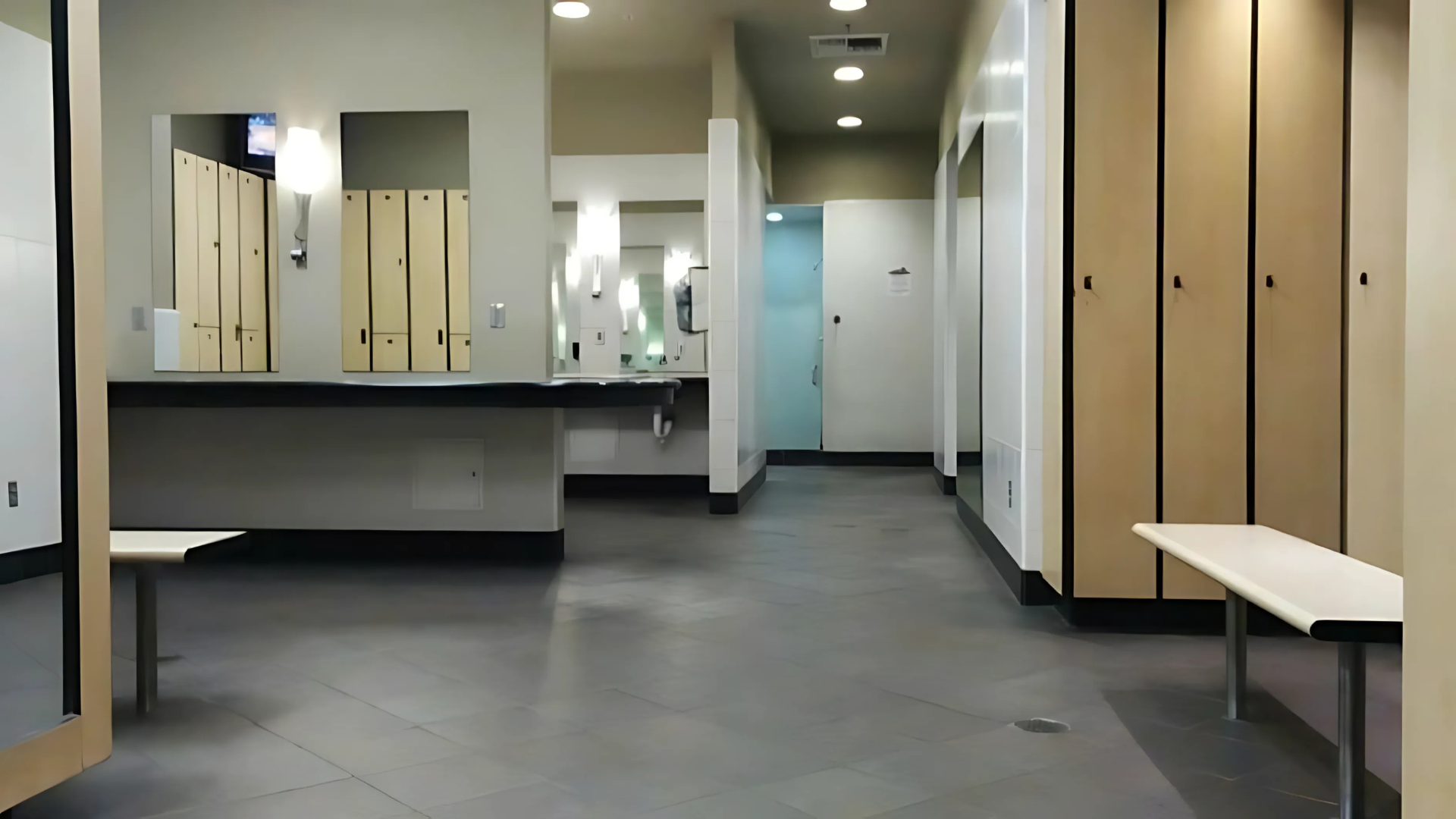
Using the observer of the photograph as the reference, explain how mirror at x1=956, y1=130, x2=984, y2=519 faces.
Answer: facing to the left of the viewer

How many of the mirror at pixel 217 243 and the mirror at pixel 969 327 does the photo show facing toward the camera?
1

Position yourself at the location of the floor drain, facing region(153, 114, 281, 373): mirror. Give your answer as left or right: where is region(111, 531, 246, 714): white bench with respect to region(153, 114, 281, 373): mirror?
left

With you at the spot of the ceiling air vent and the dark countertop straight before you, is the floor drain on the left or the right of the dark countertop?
left
